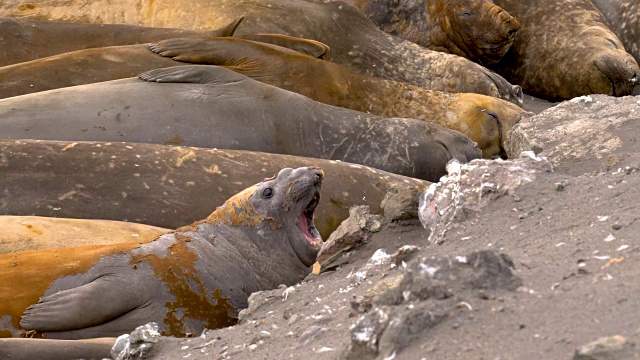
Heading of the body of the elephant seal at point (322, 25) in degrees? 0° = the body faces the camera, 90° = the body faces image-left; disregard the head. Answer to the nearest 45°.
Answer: approximately 270°

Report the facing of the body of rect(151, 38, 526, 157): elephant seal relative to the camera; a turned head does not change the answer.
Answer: to the viewer's right

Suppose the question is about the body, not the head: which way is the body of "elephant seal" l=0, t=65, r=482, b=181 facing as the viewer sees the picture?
to the viewer's right

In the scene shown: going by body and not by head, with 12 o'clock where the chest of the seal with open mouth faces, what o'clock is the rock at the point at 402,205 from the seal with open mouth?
The rock is roughly at 12 o'clock from the seal with open mouth.

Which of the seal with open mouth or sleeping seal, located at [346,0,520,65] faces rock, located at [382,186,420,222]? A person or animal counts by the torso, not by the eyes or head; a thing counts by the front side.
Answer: the seal with open mouth

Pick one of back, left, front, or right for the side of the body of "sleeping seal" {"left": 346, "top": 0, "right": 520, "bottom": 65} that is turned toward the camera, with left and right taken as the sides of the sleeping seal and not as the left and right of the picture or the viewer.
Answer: right

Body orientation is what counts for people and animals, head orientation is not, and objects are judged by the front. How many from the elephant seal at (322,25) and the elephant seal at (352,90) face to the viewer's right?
2

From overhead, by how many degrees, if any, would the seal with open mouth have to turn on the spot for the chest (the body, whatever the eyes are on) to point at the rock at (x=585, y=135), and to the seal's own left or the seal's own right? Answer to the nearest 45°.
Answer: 0° — it already faces it

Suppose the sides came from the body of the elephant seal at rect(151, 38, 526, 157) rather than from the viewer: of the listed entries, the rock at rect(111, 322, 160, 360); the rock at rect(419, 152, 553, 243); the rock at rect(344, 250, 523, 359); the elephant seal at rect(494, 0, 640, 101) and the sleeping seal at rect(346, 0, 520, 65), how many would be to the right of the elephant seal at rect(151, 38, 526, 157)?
3

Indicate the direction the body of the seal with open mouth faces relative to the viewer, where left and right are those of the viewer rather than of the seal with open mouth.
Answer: facing to the right of the viewer

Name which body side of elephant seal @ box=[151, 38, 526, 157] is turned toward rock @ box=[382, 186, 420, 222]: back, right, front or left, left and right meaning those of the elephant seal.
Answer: right
